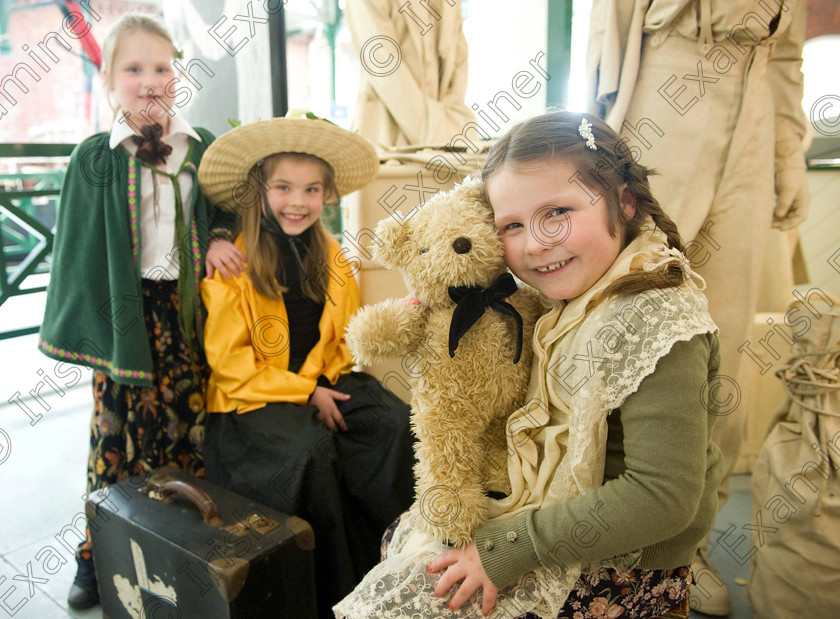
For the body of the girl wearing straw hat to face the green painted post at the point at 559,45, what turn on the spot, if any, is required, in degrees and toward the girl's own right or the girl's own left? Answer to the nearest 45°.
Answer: approximately 90° to the girl's own left

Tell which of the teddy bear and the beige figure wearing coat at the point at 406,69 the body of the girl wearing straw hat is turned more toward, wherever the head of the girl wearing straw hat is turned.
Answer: the teddy bear

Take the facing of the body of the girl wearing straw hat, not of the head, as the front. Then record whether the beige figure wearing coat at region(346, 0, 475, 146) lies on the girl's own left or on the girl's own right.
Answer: on the girl's own left

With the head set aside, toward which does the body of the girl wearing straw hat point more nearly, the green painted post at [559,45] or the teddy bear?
the teddy bear

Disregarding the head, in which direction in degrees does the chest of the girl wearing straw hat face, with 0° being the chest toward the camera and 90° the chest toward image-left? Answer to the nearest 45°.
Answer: approximately 315°
